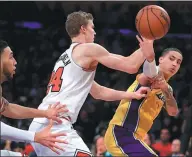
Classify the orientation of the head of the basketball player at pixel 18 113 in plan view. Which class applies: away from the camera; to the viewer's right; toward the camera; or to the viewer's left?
to the viewer's right

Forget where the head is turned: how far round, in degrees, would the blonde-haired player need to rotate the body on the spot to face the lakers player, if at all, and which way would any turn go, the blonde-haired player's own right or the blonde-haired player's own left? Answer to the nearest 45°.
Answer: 0° — they already face them

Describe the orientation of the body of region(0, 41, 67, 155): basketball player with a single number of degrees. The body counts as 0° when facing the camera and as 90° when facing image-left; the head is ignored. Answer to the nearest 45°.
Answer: approximately 270°

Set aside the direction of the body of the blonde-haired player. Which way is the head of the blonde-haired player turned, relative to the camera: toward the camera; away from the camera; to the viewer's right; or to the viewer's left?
to the viewer's right
